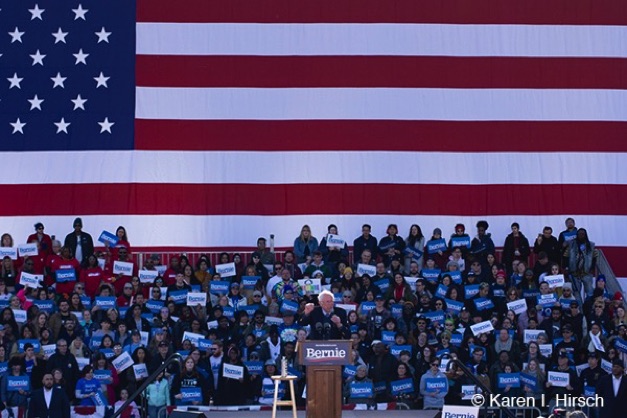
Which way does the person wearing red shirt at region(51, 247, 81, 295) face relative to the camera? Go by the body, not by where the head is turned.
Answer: toward the camera

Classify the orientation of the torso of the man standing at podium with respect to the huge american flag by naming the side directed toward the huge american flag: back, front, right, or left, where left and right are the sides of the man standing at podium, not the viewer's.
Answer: back

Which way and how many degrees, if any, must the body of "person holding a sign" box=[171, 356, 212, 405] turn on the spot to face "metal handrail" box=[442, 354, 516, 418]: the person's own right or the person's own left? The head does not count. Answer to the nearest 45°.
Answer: approximately 45° to the person's own left

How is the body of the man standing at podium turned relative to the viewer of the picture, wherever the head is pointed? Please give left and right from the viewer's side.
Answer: facing the viewer

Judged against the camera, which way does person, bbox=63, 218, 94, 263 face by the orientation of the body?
toward the camera
